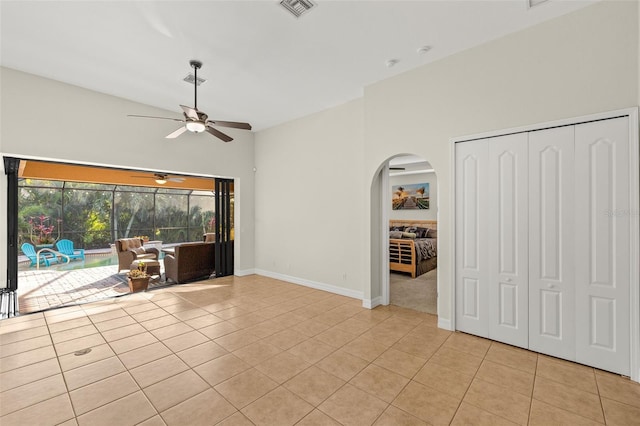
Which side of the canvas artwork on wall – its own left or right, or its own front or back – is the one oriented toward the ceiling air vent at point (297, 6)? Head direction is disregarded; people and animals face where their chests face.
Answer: front

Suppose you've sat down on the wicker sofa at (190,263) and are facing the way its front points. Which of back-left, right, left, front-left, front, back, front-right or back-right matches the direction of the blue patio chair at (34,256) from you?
front

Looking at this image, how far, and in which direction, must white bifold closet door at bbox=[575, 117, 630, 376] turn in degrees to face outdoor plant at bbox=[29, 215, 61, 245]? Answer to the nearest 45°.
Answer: approximately 45° to its right

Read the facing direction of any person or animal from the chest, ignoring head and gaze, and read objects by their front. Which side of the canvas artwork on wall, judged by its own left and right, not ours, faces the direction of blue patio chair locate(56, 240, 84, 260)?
right

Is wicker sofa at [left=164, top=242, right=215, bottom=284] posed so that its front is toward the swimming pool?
yes

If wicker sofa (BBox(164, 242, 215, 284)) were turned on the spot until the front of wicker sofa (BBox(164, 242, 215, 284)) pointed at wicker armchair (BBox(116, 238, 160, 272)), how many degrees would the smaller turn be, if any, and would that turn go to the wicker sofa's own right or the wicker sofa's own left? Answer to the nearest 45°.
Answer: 0° — it already faces it

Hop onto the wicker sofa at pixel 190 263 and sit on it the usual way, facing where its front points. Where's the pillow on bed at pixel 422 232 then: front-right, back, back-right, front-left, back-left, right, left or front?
back-right

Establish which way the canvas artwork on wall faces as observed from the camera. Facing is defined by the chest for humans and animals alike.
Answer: facing the viewer

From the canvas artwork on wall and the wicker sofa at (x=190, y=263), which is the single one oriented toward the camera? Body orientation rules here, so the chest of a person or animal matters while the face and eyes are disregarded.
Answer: the canvas artwork on wall

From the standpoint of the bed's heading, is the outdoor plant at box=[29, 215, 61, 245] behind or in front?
in front

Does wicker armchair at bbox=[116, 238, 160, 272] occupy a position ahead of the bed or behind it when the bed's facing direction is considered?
ahead

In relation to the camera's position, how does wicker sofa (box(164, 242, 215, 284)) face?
facing away from the viewer and to the left of the viewer

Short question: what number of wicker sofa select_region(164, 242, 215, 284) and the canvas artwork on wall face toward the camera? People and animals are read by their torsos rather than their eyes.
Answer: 1

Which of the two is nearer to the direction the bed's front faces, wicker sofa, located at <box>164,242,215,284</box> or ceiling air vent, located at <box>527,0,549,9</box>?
the wicker sofa

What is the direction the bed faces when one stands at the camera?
facing the viewer and to the left of the viewer

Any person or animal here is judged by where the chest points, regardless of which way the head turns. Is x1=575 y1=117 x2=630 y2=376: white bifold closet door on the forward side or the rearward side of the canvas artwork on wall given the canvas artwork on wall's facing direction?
on the forward side
